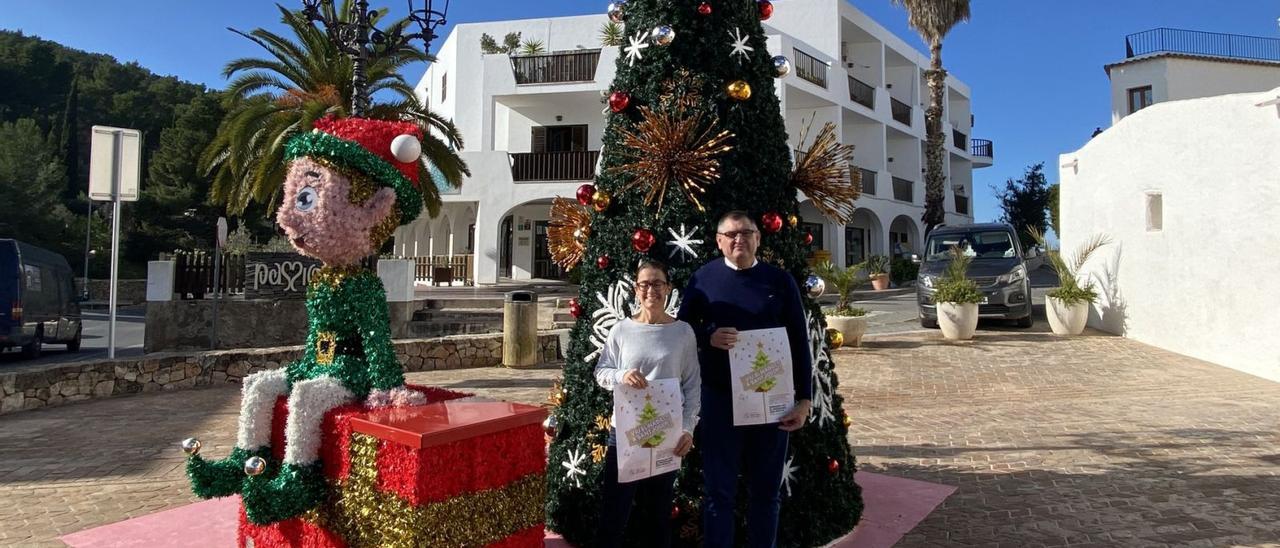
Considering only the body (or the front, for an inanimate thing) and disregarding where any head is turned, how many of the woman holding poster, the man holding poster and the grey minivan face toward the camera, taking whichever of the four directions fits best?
3

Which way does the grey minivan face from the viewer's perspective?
toward the camera

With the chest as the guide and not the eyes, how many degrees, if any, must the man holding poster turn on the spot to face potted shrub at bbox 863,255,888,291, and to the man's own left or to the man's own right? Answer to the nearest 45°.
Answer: approximately 180°

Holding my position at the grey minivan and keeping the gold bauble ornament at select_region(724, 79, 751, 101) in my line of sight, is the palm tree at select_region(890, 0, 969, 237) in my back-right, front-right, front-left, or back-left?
back-right

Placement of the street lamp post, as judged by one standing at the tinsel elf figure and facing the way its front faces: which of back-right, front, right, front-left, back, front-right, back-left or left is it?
back-right

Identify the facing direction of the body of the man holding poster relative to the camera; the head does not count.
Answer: toward the camera

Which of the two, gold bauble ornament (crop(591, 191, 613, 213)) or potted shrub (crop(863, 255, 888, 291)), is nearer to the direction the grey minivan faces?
the gold bauble ornament

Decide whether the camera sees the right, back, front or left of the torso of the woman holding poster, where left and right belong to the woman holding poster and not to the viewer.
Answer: front

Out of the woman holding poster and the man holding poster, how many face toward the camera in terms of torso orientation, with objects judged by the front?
2

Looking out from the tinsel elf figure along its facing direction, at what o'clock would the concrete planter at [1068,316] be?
The concrete planter is roughly at 7 o'clock from the tinsel elf figure.

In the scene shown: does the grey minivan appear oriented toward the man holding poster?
yes
